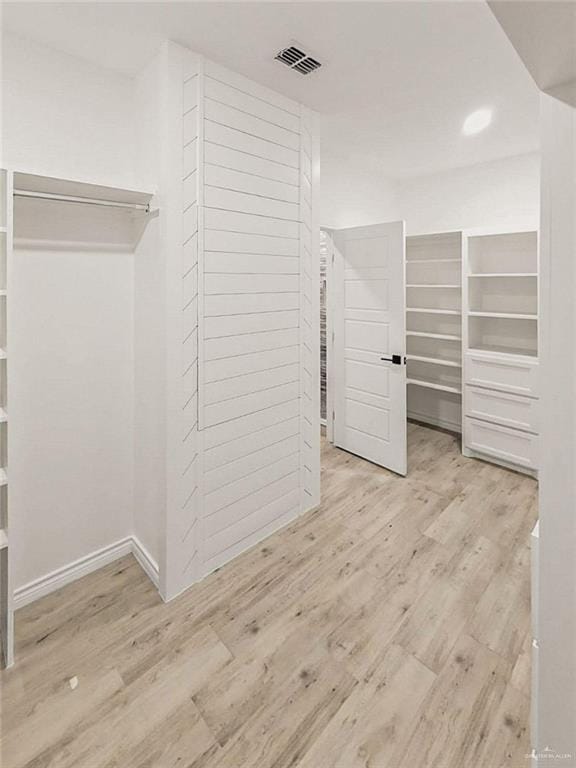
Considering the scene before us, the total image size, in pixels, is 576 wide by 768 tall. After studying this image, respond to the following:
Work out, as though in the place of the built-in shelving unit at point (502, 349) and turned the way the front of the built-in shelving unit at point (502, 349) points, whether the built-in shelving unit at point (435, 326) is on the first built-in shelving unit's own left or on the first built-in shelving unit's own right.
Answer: on the first built-in shelving unit's own right

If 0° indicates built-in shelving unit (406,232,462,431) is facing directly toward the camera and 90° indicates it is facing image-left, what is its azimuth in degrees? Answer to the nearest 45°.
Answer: approximately 45°

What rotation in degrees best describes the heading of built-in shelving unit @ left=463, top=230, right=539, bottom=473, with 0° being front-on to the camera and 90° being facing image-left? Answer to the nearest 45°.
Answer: approximately 45°
